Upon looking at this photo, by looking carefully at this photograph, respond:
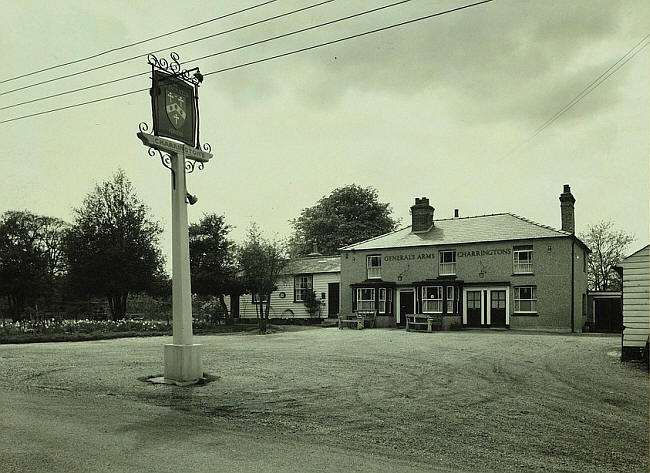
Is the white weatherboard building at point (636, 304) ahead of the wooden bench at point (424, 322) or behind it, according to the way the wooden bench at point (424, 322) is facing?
ahead

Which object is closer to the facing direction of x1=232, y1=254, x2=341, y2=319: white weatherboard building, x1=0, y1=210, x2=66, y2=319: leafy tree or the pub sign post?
the pub sign post

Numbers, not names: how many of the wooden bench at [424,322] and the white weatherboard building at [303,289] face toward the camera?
2

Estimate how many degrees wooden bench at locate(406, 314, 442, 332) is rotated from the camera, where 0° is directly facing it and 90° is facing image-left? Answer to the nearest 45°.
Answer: approximately 0°
